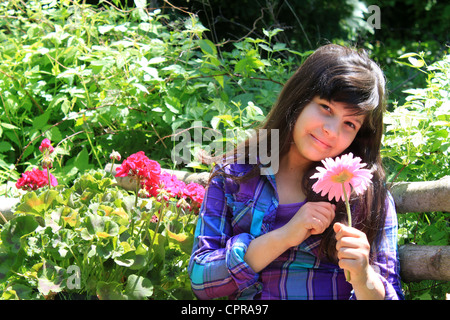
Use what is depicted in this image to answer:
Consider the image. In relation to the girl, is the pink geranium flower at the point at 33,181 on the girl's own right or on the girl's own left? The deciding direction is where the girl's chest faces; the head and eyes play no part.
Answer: on the girl's own right

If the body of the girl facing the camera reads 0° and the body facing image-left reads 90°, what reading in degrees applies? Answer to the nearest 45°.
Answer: approximately 0°
